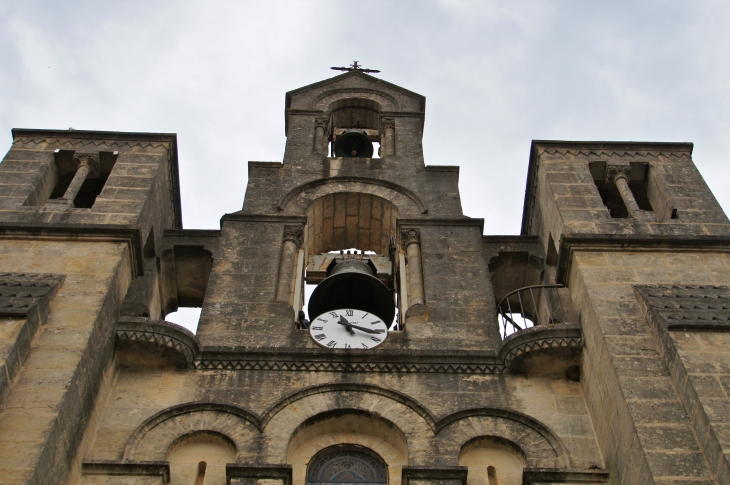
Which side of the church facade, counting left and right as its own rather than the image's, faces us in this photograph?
front

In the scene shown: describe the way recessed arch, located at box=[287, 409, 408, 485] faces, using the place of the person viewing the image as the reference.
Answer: facing the viewer
